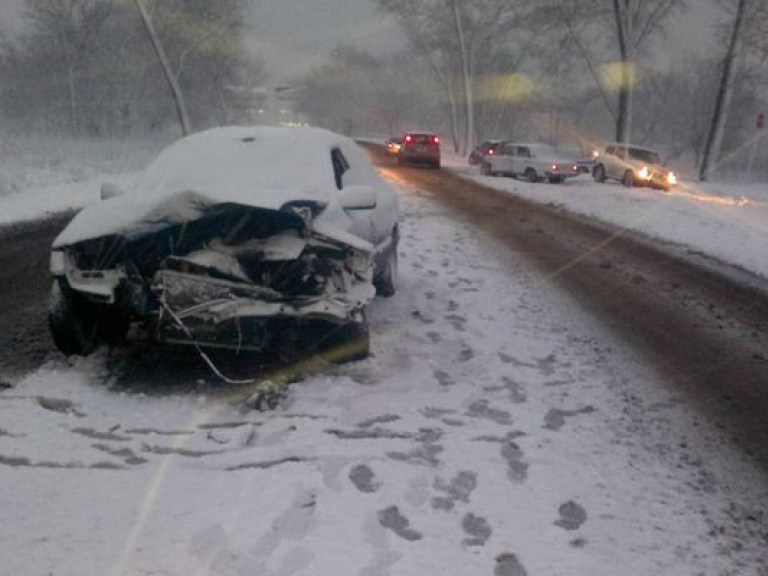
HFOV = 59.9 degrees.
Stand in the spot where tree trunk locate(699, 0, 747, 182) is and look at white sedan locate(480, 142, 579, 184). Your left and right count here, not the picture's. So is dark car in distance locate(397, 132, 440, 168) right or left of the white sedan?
right

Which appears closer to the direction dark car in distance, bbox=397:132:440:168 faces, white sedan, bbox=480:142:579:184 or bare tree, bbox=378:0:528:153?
the bare tree

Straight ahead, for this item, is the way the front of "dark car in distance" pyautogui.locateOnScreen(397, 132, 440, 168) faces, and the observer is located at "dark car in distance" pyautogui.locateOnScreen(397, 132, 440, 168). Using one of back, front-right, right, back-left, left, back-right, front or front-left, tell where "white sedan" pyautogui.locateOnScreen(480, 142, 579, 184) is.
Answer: back-right

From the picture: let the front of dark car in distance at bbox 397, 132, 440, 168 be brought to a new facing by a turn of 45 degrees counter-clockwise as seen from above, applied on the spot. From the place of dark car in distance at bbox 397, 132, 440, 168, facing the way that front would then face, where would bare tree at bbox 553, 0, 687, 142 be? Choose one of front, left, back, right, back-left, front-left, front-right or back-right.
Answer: back-right

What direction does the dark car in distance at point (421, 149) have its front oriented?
away from the camera

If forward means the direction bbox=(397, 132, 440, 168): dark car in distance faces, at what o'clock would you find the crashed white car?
The crashed white car is roughly at 6 o'clock from the dark car in distance.

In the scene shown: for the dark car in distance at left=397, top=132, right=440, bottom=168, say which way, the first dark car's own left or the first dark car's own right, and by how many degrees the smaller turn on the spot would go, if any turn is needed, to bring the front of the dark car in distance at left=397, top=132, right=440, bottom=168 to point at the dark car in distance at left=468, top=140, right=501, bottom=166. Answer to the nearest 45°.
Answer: approximately 45° to the first dark car's own right

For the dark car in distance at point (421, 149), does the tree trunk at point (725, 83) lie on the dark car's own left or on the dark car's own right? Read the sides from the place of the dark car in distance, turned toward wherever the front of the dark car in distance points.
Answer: on the dark car's own right

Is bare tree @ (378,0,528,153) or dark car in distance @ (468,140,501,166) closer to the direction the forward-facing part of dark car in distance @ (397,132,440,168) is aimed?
the bare tree

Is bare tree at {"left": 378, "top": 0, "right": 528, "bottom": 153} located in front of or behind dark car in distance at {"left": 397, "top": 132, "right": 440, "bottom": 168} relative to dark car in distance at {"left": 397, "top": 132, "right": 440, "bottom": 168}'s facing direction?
in front
